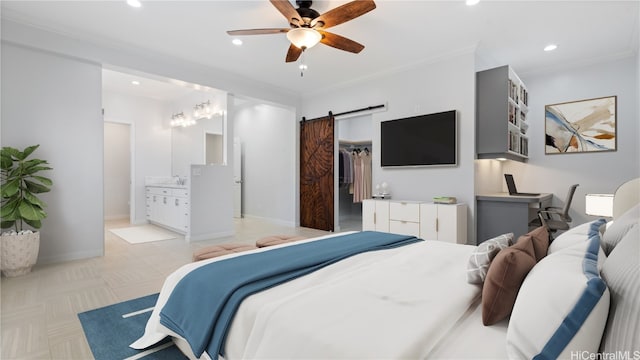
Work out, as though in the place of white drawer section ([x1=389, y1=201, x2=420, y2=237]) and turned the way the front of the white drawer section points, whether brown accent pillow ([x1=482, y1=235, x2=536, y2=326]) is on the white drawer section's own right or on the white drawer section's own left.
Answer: on the white drawer section's own left

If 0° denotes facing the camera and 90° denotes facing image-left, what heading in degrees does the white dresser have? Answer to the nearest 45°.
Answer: approximately 45°

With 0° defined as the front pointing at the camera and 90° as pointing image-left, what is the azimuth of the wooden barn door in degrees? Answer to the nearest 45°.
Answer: approximately 45°

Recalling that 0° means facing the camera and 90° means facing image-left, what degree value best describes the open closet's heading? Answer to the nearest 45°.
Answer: approximately 45°

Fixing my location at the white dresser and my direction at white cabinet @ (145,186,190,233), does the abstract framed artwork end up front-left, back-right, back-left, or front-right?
back-right
